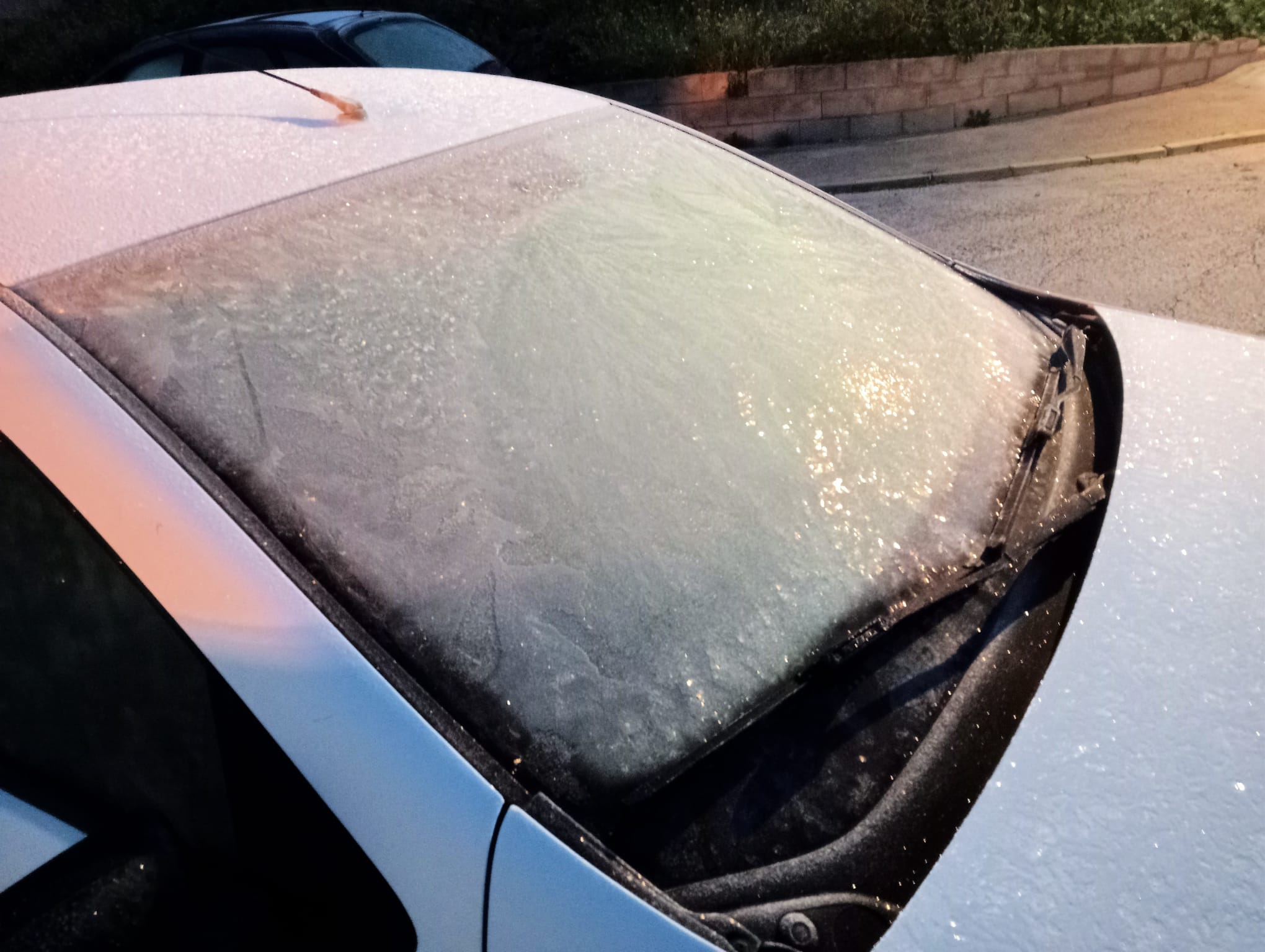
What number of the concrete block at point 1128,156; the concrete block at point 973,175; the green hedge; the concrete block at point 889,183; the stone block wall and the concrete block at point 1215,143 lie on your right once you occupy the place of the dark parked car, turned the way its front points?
0

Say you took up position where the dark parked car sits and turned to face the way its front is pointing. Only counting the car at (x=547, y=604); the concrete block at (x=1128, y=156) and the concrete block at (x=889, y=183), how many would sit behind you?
0

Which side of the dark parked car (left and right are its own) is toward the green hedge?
left

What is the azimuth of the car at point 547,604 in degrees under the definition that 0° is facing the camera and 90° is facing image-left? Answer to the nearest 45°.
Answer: approximately 315°

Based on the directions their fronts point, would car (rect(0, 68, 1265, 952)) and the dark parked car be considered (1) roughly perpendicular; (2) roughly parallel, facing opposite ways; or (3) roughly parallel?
roughly parallel

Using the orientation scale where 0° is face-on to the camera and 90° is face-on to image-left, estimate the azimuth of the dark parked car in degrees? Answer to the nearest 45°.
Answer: approximately 315°

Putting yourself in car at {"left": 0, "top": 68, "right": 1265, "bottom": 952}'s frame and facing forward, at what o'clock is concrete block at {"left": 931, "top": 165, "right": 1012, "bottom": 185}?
The concrete block is roughly at 8 o'clock from the car.

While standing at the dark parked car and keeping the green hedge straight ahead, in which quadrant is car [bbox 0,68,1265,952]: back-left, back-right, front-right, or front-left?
back-right

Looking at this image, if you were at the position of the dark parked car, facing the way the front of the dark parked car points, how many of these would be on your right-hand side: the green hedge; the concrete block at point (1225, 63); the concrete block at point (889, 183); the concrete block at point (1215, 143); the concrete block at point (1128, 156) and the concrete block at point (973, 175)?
0

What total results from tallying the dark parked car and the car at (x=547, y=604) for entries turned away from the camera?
0

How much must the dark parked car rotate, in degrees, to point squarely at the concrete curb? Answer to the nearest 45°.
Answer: approximately 45° to its left

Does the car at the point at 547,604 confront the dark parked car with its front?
no

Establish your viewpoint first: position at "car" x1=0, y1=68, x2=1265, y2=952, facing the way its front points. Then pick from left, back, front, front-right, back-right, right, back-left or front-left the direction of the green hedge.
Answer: back-left
